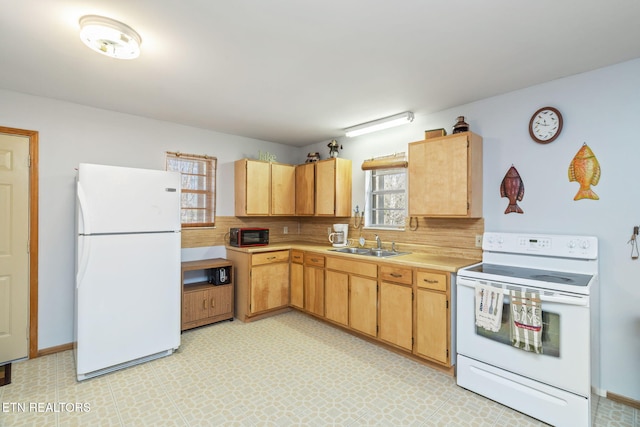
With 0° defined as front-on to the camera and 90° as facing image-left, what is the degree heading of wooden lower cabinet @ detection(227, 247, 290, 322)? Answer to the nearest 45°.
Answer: approximately 315°

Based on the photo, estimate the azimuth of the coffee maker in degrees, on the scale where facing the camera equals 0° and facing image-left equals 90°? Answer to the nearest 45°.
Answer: approximately 45°

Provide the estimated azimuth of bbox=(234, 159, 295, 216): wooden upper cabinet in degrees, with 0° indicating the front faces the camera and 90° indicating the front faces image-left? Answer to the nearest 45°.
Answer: approximately 315°

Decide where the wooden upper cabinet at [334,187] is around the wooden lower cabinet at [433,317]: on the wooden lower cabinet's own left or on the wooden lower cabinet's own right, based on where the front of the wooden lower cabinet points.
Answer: on the wooden lower cabinet's own right
